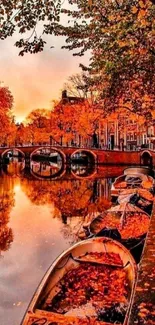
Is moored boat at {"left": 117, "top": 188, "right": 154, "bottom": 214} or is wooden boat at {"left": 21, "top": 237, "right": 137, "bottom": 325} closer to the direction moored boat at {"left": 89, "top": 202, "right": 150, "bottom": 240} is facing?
the moored boat

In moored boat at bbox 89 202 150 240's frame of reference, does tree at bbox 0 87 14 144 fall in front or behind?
in front

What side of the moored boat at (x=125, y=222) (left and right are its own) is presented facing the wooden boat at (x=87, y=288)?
back

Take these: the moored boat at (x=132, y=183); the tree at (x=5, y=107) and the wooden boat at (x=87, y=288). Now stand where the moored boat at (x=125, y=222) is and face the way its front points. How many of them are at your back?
1

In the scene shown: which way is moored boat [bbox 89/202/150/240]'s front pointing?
away from the camera

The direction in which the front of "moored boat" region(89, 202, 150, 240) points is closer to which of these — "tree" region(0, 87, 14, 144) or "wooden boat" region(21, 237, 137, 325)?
the tree
